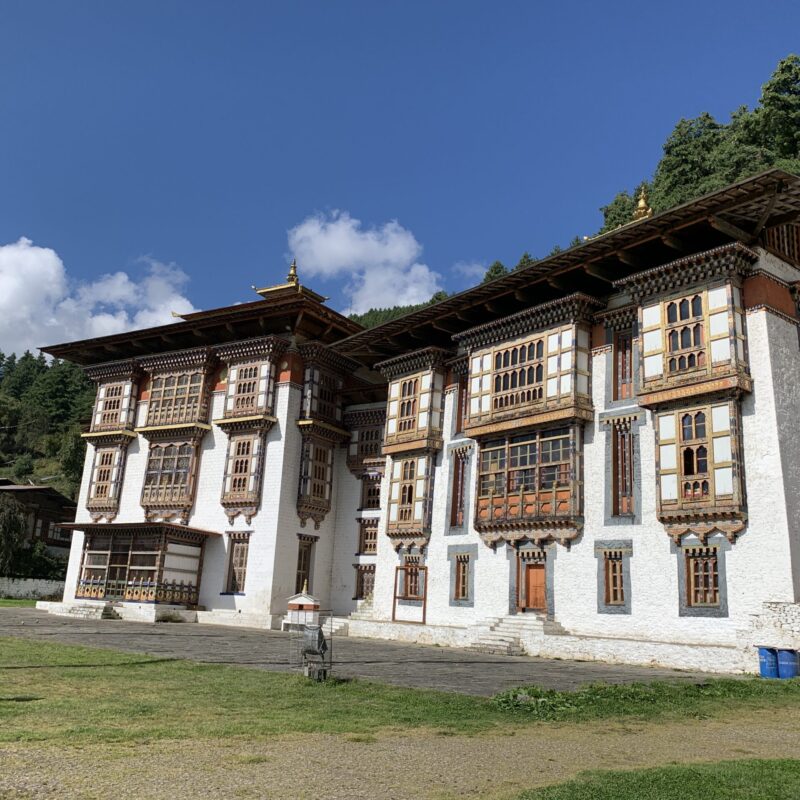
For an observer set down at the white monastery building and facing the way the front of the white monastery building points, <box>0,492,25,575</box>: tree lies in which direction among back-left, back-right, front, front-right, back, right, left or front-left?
right

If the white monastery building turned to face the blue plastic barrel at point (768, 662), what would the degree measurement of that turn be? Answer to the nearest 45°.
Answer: approximately 90° to its left

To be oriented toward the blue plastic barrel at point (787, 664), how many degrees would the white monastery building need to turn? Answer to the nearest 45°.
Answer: approximately 90° to its left

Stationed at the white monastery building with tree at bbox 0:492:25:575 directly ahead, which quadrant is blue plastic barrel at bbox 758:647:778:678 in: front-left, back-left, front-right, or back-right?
back-left
